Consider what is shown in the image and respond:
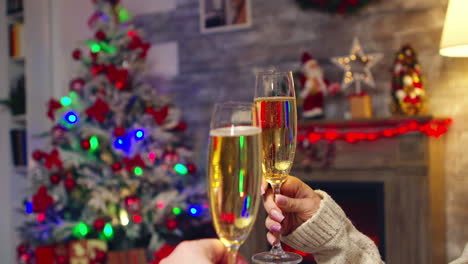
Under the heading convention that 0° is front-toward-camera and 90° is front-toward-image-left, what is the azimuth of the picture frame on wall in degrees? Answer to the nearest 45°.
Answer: approximately 45°

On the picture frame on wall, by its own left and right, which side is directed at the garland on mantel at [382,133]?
left

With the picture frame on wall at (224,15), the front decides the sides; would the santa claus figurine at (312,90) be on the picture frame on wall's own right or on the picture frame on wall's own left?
on the picture frame on wall's own left

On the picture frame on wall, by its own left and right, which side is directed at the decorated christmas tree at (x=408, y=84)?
left

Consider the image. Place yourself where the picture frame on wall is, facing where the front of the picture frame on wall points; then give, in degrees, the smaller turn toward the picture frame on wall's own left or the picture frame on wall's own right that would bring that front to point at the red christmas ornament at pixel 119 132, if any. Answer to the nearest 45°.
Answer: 0° — it already faces it

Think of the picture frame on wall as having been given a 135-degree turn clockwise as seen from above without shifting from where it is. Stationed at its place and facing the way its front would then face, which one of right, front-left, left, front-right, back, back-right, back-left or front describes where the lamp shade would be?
back-right
